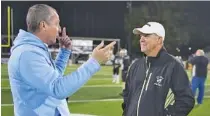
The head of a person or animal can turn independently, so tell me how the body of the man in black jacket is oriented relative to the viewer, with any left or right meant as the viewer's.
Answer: facing the viewer and to the left of the viewer

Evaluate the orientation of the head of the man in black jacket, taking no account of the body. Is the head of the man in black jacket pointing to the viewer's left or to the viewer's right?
to the viewer's left

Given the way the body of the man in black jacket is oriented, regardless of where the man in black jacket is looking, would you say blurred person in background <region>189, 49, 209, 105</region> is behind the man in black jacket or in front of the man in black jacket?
behind
